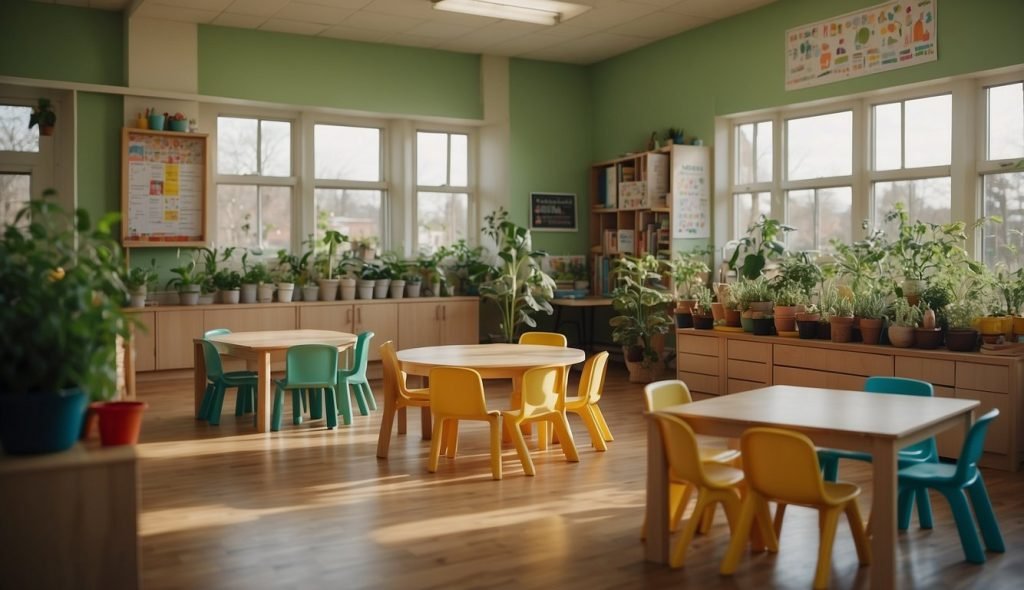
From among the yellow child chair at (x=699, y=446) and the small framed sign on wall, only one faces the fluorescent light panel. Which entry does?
the small framed sign on wall

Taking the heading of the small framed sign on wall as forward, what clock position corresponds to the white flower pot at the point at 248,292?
The white flower pot is roughly at 2 o'clock from the small framed sign on wall.

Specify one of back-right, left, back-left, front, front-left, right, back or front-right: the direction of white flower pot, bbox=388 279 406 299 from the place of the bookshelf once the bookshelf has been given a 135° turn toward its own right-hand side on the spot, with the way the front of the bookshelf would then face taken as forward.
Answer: left

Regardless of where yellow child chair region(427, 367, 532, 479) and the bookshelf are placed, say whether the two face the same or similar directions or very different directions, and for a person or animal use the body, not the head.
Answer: very different directions

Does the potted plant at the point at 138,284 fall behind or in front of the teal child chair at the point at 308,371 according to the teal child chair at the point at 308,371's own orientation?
in front

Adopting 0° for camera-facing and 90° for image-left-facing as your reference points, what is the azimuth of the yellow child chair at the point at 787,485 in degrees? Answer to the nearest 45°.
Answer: approximately 225°

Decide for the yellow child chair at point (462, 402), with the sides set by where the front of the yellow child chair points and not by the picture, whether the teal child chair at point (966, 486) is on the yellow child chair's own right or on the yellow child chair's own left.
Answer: on the yellow child chair's own right

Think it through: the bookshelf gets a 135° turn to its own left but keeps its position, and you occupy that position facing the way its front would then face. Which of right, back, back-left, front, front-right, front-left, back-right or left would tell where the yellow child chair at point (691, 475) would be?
right

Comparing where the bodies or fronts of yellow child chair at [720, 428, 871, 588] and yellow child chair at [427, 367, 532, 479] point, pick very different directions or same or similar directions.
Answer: same or similar directions

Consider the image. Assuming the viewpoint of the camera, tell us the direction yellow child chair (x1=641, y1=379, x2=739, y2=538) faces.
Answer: facing the viewer and to the right of the viewer

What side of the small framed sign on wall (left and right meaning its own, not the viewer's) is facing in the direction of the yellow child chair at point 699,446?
front

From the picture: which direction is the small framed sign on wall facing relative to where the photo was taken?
toward the camera

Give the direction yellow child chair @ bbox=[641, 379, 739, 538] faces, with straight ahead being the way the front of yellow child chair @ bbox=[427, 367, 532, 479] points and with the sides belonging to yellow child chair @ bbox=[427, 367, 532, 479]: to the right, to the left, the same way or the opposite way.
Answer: to the right

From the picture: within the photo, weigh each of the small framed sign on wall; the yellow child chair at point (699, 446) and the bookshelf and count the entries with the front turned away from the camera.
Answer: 0

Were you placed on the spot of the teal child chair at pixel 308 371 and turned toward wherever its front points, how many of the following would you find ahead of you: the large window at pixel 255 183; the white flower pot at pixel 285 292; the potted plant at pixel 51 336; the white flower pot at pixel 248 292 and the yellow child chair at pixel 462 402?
3

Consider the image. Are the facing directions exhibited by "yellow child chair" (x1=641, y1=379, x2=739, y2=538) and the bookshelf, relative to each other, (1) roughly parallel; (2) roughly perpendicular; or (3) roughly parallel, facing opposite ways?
roughly perpendicular

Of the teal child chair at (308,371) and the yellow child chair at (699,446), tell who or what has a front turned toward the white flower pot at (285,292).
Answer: the teal child chair

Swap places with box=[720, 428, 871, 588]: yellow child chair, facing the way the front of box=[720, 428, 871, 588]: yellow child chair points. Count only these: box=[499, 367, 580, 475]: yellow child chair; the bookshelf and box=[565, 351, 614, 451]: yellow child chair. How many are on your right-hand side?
0

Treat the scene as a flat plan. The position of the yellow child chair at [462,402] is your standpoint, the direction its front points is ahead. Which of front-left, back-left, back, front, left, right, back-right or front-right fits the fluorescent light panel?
front-left

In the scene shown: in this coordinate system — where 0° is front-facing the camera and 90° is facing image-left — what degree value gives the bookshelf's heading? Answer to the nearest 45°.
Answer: approximately 45°

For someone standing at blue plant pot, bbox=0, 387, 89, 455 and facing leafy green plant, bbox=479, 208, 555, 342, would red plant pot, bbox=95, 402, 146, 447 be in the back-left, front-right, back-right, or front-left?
front-right

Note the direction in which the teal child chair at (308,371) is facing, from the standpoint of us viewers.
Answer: facing away from the viewer
